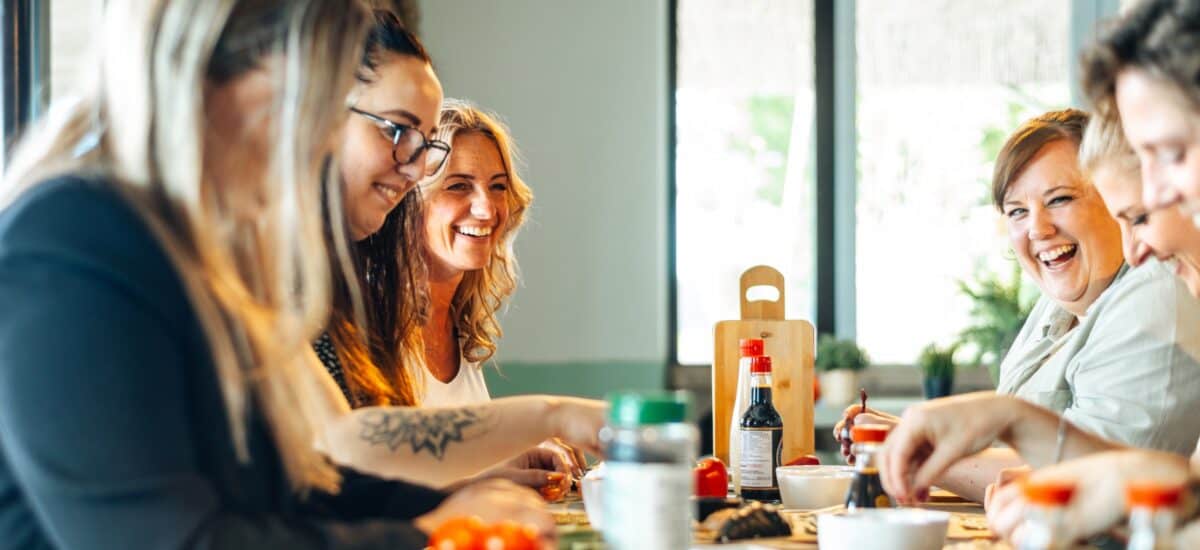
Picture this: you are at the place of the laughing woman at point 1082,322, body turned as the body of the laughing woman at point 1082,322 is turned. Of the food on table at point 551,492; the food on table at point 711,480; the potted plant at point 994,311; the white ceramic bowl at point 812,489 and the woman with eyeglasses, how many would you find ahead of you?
4

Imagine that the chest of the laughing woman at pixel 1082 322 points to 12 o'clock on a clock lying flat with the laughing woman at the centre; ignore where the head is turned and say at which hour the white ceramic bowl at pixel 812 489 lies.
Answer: The white ceramic bowl is roughly at 12 o'clock from the laughing woman.

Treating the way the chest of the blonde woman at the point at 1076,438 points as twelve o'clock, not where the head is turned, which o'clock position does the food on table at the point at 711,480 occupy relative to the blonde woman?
The food on table is roughly at 1 o'clock from the blonde woman.

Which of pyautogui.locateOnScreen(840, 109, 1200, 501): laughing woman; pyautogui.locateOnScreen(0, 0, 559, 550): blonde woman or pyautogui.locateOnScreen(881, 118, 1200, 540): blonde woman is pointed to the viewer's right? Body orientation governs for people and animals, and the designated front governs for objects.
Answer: pyautogui.locateOnScreen(0, 0, 559, 550): blonde woman

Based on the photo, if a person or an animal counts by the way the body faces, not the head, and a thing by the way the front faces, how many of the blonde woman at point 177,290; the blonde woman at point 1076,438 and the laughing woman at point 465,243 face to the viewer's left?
1

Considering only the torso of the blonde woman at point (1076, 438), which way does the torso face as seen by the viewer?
to the viewer's left

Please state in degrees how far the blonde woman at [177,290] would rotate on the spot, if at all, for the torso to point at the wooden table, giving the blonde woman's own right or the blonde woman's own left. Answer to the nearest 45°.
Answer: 0° — they already face it

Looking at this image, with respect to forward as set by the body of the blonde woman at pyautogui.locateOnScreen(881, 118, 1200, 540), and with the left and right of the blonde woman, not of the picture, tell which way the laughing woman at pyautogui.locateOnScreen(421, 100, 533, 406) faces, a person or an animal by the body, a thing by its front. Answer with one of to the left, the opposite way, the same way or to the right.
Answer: the opposite way

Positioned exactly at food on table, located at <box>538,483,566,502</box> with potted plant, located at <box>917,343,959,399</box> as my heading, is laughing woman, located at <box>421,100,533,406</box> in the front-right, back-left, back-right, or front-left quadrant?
front-left

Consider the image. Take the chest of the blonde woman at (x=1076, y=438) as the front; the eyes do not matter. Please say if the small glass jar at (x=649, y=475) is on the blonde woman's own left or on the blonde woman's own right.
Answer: on the blonde woman's own left

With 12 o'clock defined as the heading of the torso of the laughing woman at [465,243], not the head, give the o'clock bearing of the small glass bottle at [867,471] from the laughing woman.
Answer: The small glass bottle is roughly at 1 o'clock from the laughing woman.

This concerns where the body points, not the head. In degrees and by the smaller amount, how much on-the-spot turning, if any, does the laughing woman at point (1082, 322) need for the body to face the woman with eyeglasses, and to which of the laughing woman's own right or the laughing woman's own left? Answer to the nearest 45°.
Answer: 0° — they already face them

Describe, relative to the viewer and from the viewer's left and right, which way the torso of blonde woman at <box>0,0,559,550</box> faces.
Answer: facing to the right of the viewer

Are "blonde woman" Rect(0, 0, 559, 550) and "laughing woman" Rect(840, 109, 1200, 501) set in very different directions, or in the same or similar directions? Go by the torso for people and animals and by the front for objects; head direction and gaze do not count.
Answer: very different directions

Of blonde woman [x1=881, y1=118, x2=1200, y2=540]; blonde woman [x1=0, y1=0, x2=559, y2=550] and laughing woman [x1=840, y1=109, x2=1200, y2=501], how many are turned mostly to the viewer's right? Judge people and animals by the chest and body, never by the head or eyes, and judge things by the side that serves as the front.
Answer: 1
